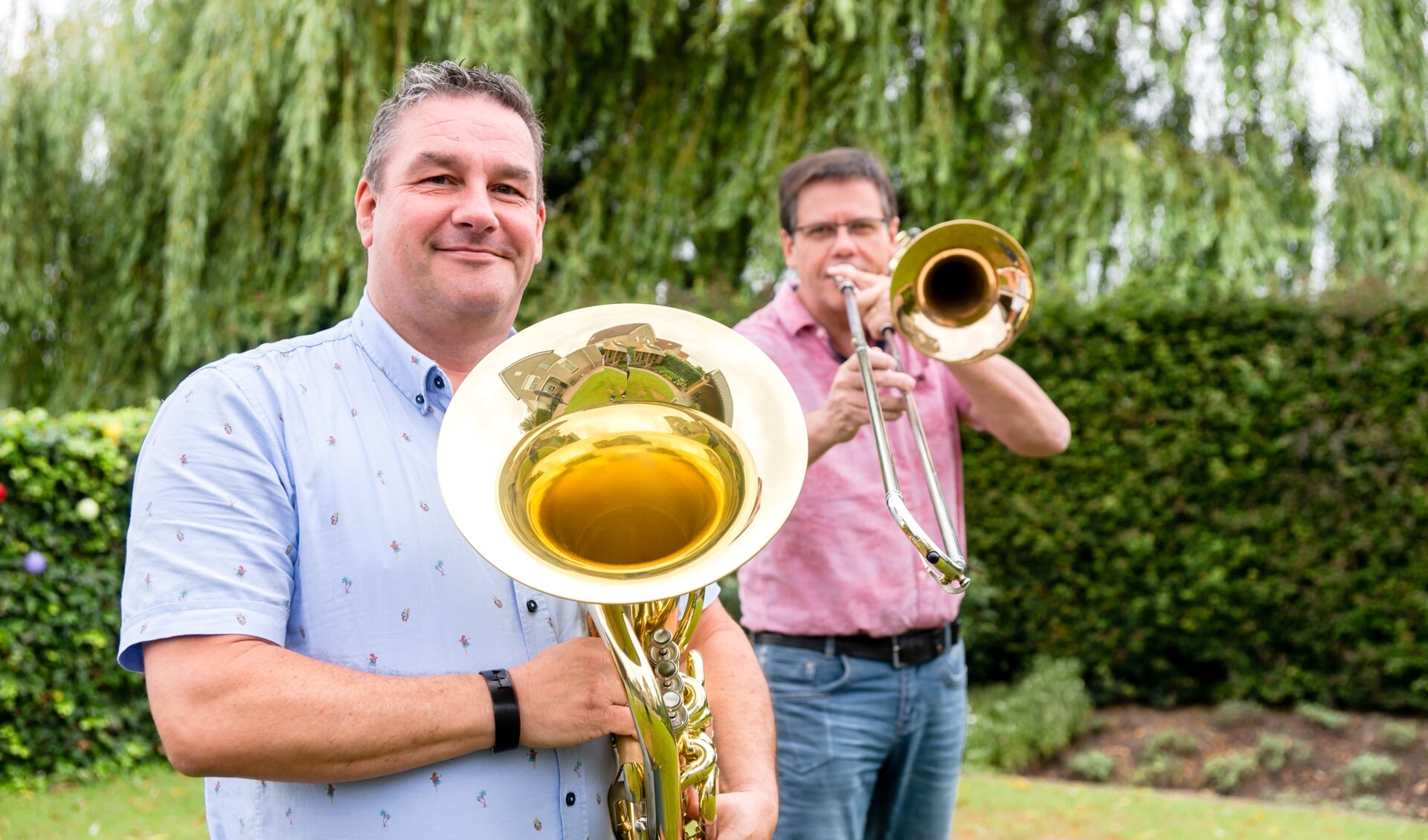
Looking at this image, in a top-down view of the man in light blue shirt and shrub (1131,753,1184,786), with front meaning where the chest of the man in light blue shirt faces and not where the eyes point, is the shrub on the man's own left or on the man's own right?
on the man's own left

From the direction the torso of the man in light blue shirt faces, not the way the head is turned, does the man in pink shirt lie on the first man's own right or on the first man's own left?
on the first man's own left

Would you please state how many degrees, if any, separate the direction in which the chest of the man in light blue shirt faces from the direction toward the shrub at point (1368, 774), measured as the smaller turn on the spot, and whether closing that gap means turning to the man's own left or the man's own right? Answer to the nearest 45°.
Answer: approximately 90° to the man's own left

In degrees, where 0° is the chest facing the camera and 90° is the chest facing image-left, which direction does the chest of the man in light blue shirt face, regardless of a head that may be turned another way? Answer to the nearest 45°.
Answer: approximately 315°

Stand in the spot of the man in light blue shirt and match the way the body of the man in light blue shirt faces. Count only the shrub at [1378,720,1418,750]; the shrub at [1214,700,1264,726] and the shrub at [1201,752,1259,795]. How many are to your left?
3

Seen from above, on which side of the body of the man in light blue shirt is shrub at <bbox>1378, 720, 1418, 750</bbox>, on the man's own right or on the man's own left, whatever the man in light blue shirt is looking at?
on the man's own left

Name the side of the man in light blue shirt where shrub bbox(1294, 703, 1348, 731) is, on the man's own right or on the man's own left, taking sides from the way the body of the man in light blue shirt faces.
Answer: on the man's own left
